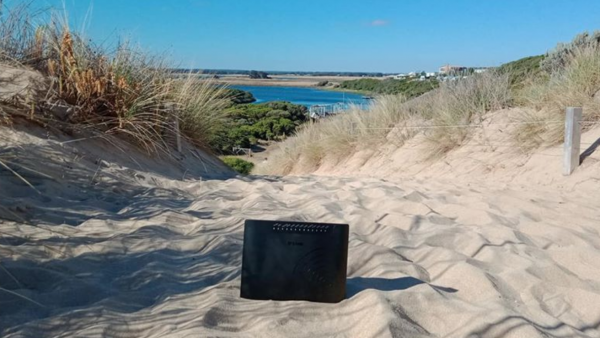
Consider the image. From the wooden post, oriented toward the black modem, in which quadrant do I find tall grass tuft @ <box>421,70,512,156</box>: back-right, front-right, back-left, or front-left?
back-right

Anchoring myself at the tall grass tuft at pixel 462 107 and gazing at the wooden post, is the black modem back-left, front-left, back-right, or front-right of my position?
front-right

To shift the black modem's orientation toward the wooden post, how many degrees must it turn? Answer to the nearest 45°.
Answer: approximately 135° to its left

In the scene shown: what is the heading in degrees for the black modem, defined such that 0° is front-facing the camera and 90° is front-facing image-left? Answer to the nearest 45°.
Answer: approximately 0°

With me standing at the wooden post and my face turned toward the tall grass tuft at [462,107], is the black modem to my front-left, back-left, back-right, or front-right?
back-left

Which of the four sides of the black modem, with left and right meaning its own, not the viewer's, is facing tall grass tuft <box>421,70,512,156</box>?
back
